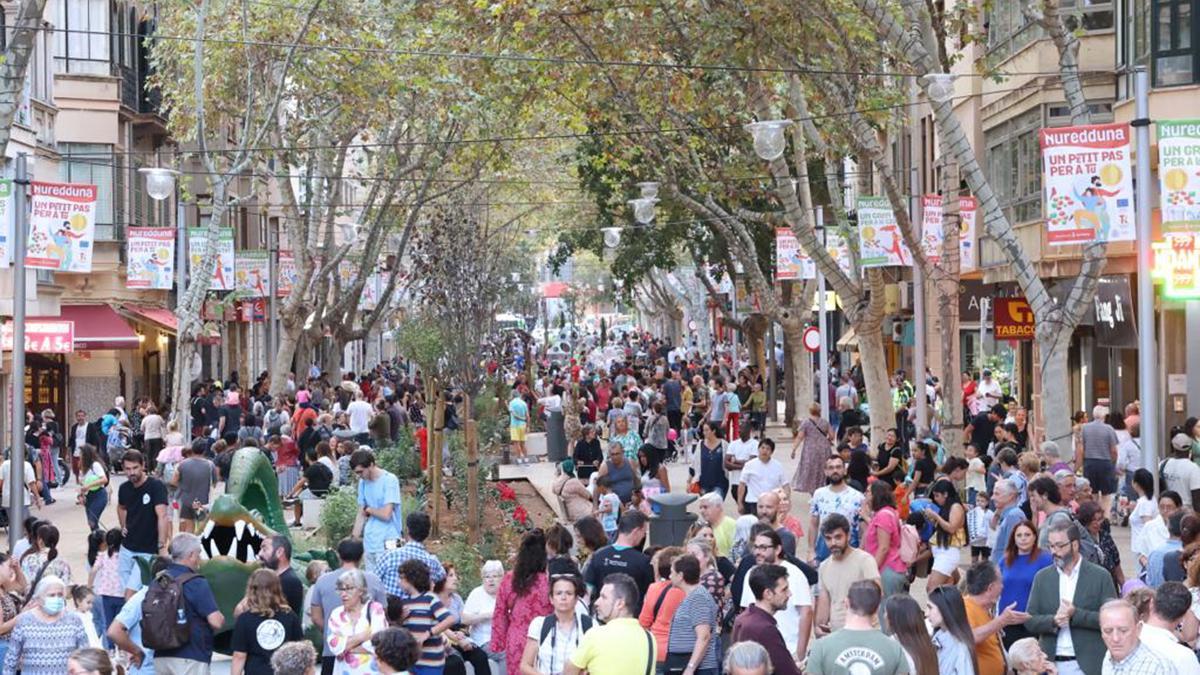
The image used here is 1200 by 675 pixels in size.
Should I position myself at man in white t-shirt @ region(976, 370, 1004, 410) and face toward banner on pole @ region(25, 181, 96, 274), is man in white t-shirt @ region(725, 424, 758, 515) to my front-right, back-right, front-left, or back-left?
front-left

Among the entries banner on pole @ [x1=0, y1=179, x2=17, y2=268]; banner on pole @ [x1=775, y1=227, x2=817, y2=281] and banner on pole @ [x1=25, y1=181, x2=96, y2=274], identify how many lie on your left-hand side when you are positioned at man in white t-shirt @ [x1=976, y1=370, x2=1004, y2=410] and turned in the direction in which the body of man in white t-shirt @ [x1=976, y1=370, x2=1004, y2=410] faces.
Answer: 0

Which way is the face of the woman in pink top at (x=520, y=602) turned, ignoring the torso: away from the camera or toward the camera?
away from the camera

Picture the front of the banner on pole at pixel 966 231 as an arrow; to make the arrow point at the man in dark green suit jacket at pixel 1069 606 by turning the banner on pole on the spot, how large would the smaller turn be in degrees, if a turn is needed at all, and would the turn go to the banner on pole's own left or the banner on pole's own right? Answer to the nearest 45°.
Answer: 0° — it already faces them

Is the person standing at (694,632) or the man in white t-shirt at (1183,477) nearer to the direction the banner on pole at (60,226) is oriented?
the person standing

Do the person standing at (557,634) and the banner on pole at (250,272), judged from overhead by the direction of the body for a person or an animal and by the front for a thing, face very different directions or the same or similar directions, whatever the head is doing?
same or similar directions

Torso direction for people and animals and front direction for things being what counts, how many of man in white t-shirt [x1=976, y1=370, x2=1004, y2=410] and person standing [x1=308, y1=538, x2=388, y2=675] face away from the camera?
1

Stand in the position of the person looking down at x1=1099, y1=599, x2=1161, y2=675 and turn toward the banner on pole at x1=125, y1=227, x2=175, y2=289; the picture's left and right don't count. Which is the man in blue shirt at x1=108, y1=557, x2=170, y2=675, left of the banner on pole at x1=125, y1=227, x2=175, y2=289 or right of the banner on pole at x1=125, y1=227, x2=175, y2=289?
left

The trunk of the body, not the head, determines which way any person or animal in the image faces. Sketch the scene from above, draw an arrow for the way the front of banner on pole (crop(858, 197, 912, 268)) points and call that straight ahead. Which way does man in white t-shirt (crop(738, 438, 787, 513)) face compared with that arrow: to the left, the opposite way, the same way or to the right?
the same way

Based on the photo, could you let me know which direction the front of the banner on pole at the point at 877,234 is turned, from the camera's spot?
facing the viewer

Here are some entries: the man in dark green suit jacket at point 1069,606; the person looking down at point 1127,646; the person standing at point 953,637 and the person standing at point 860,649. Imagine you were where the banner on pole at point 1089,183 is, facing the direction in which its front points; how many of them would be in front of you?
4
